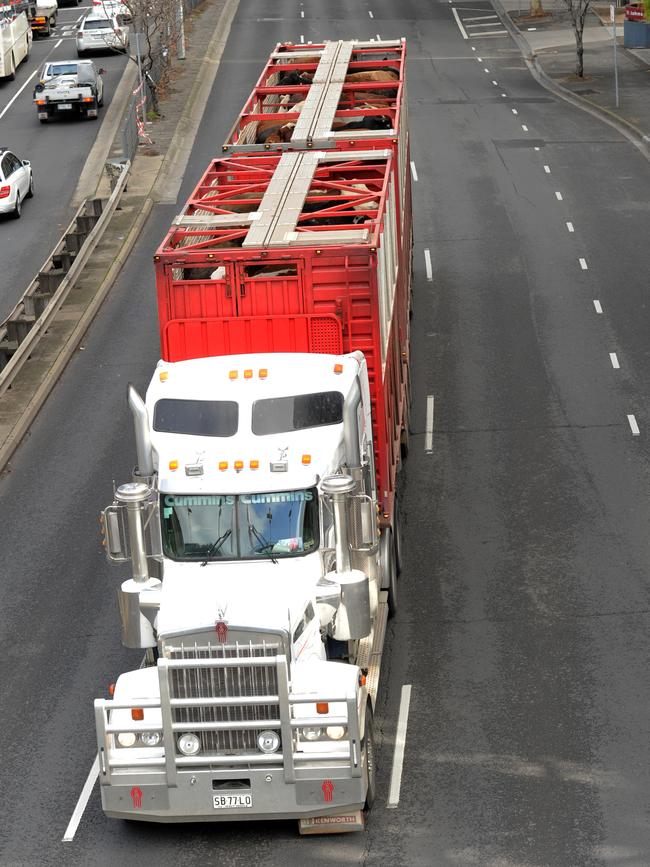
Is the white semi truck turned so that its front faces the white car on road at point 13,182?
no

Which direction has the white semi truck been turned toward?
toward the camera

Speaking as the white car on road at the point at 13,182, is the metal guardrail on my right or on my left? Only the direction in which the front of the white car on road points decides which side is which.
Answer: on my right

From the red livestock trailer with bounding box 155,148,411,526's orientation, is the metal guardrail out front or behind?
behind

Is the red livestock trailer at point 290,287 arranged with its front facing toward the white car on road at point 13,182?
no

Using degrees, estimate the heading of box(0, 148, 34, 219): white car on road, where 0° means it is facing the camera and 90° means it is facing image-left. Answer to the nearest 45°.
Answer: approximately 225°

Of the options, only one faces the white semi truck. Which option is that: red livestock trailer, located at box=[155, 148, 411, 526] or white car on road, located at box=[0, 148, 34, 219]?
the red livestock trailer

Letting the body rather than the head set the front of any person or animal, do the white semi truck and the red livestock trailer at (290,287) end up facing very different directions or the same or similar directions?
same or similar directions

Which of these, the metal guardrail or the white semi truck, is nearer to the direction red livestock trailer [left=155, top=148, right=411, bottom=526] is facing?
the white semi truck

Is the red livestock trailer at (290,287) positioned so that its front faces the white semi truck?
yes

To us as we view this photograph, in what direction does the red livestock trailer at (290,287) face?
facing the viewer

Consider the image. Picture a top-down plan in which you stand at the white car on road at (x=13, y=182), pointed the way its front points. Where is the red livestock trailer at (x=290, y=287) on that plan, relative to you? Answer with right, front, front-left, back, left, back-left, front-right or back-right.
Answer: back-right

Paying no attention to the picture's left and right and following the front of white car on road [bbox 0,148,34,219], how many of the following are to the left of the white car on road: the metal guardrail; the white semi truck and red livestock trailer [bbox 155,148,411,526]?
0

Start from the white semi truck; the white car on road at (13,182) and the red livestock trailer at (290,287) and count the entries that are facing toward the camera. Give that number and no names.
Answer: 2

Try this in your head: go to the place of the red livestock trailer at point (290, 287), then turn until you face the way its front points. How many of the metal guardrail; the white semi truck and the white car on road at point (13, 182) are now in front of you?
1

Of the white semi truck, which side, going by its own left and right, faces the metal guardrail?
back

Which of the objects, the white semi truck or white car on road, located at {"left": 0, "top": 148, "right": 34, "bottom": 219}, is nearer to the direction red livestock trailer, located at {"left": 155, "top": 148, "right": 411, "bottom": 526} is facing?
the white semi truck

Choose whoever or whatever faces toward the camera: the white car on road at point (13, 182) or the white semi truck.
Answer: the white semi truck

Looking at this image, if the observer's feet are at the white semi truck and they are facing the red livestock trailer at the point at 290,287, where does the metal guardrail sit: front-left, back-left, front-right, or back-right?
front-left
